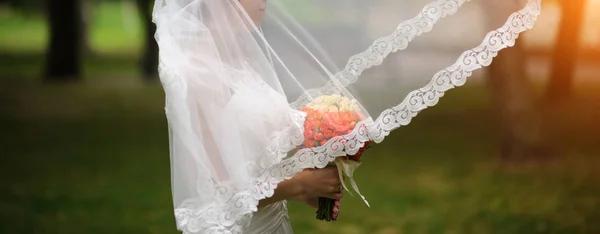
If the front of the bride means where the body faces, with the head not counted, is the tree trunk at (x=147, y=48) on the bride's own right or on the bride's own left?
on the bride's own left

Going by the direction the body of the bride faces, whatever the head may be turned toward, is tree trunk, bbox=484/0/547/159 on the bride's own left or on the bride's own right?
on the bride's own left

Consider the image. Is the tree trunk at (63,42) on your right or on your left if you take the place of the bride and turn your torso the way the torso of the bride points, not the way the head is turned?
on your left

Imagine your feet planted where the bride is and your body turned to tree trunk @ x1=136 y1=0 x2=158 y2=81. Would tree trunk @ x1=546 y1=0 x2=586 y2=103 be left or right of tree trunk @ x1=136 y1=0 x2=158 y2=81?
right

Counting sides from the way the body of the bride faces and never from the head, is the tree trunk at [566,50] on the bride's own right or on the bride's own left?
on the bride's own left

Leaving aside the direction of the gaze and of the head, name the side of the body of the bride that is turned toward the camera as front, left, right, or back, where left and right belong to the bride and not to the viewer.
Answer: right
